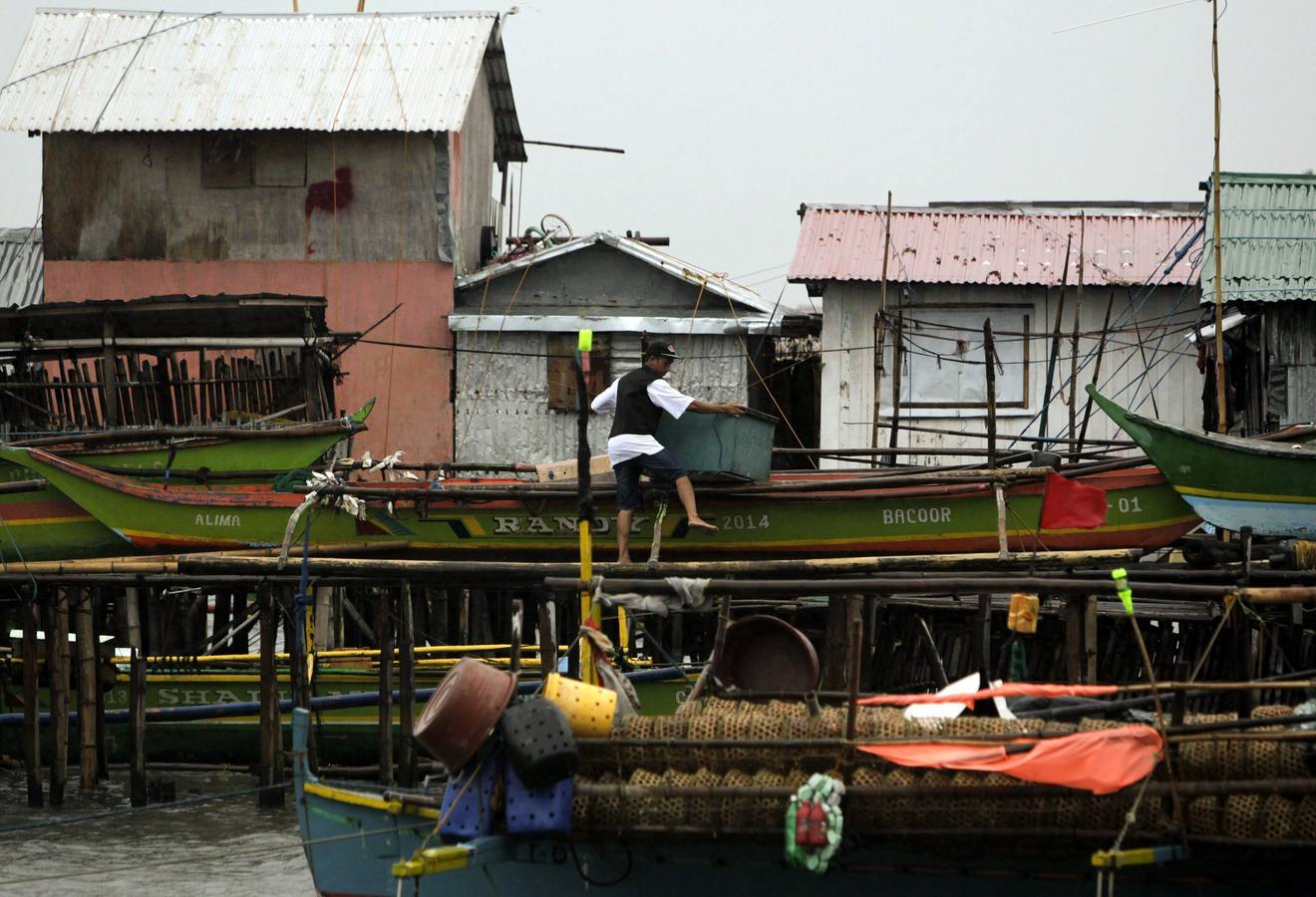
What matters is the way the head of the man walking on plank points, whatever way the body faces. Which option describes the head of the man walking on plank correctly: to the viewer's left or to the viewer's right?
to the viewer's right

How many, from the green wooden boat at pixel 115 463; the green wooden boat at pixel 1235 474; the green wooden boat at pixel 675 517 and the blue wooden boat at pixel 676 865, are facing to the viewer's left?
3

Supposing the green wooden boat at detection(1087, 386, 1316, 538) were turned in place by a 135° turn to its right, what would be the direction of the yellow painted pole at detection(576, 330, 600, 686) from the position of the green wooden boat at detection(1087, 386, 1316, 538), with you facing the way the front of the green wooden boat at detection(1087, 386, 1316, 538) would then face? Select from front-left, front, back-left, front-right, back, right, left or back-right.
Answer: back

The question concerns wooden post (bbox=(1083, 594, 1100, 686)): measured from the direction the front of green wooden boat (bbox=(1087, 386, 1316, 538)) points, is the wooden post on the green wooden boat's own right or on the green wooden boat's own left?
on the green wooden boat's own left

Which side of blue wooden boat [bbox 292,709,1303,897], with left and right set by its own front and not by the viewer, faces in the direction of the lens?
left

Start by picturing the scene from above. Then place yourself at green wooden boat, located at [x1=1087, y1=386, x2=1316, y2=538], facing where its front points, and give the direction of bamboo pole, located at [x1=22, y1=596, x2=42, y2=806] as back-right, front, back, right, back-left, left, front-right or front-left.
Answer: front

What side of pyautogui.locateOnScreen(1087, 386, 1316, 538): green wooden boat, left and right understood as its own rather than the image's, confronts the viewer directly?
left

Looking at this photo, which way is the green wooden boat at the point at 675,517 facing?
to the viewer's left

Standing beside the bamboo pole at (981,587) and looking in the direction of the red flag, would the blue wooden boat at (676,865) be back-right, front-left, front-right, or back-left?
back-left

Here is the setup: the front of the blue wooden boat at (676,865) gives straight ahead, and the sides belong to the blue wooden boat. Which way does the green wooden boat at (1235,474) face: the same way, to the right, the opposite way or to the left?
the same way

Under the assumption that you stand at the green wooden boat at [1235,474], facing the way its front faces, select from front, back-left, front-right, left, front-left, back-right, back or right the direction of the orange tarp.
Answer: left

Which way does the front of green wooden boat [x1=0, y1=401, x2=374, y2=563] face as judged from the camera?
facing to the right of the viewer

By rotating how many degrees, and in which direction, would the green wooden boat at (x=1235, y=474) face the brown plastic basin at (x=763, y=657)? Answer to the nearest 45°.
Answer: approximately 45° to its left

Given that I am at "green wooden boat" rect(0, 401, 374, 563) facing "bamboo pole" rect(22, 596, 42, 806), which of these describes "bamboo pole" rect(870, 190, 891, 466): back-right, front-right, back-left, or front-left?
back-left

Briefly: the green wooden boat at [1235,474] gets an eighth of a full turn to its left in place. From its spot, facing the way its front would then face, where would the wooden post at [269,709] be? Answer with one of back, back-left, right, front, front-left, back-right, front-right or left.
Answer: front-right
